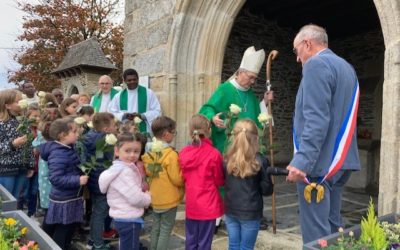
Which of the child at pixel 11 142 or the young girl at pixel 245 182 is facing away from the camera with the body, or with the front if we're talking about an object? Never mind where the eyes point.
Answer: the young girl

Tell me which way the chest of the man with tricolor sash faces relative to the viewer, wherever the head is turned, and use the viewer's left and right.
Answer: facing away from the viewer and to the left of the viewer

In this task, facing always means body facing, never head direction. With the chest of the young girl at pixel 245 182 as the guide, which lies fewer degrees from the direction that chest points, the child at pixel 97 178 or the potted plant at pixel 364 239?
the child

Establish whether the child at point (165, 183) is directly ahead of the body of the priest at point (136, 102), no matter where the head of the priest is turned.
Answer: yes

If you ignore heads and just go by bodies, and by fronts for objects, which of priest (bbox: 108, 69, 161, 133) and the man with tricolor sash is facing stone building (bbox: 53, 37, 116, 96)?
the man with tricolor sash

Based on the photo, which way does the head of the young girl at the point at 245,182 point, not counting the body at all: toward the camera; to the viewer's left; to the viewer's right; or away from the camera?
away from the camera

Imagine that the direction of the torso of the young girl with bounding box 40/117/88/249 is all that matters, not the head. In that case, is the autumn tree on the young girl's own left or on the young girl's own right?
on the young girl's own left

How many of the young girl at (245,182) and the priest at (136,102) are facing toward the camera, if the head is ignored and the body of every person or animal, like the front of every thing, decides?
1

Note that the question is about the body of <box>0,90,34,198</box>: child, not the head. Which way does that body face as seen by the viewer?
to the viewer's right
